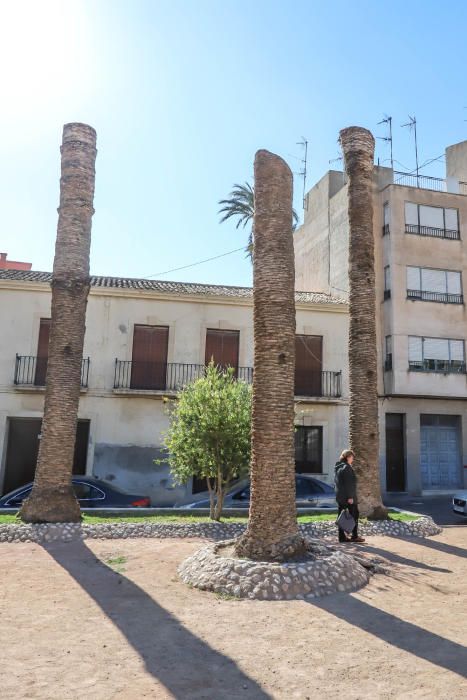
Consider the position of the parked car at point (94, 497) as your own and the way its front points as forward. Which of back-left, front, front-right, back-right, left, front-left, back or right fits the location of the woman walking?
back-left

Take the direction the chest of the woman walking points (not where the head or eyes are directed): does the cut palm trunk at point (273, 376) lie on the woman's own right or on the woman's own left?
on the woman's own right

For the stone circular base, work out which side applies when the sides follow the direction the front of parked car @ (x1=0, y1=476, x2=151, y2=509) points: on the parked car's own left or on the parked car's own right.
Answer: on the parked car's own left

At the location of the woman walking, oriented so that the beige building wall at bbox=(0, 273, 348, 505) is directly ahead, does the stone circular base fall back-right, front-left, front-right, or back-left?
back-left

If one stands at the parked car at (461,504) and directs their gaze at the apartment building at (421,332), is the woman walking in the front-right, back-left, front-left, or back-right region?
back-left

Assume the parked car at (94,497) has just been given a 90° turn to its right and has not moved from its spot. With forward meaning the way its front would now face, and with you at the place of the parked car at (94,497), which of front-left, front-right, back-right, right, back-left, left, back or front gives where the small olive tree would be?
back-right

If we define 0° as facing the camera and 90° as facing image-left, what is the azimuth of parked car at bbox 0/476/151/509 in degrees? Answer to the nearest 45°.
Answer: approximately 90°

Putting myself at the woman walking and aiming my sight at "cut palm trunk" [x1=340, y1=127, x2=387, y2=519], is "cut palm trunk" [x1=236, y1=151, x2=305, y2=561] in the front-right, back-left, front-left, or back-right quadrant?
back-left
